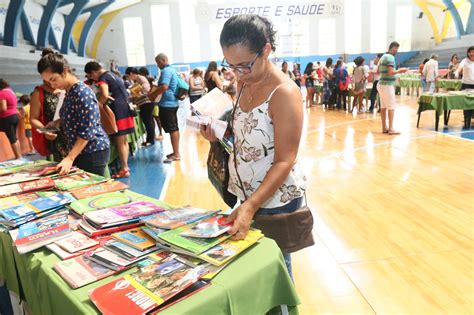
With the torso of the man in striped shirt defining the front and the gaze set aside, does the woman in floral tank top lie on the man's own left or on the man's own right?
on the man's own right

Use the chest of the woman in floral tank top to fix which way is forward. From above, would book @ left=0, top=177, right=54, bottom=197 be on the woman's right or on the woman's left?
on the woman's right

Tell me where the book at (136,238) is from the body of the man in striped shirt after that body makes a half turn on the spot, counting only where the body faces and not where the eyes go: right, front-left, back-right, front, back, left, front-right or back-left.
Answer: left

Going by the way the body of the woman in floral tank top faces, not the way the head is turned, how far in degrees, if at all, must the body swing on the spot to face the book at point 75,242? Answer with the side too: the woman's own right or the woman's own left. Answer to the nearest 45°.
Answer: approximately 45° to the woman's own right

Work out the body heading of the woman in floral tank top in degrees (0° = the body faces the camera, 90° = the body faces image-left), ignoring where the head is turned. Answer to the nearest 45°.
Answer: approximately 45°

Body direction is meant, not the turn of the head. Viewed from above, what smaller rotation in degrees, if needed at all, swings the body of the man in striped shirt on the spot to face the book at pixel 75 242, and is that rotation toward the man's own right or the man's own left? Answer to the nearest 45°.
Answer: approximately 90° to the man's own right

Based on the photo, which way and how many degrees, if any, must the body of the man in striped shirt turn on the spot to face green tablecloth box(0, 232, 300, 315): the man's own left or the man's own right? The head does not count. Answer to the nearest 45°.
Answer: approximately 90° to the man's own right
